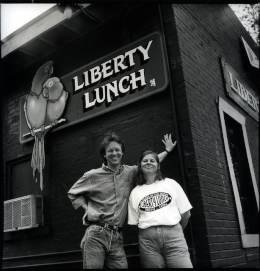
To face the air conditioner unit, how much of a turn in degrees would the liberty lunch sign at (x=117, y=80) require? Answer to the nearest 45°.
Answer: approximately 90° to its right

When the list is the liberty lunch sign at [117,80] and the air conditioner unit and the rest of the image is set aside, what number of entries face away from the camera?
0

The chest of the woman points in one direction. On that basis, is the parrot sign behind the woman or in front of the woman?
behind

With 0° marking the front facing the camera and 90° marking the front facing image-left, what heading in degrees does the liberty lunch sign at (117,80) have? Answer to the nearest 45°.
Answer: approximately 45°

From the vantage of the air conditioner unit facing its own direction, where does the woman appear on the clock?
The woman is roughly at 10 o'clock from the air conditioner unit.

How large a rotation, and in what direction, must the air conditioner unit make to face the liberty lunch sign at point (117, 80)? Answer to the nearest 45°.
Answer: approximately 90° to its left

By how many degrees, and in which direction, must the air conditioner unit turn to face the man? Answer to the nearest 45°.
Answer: approximately 45° to its left
